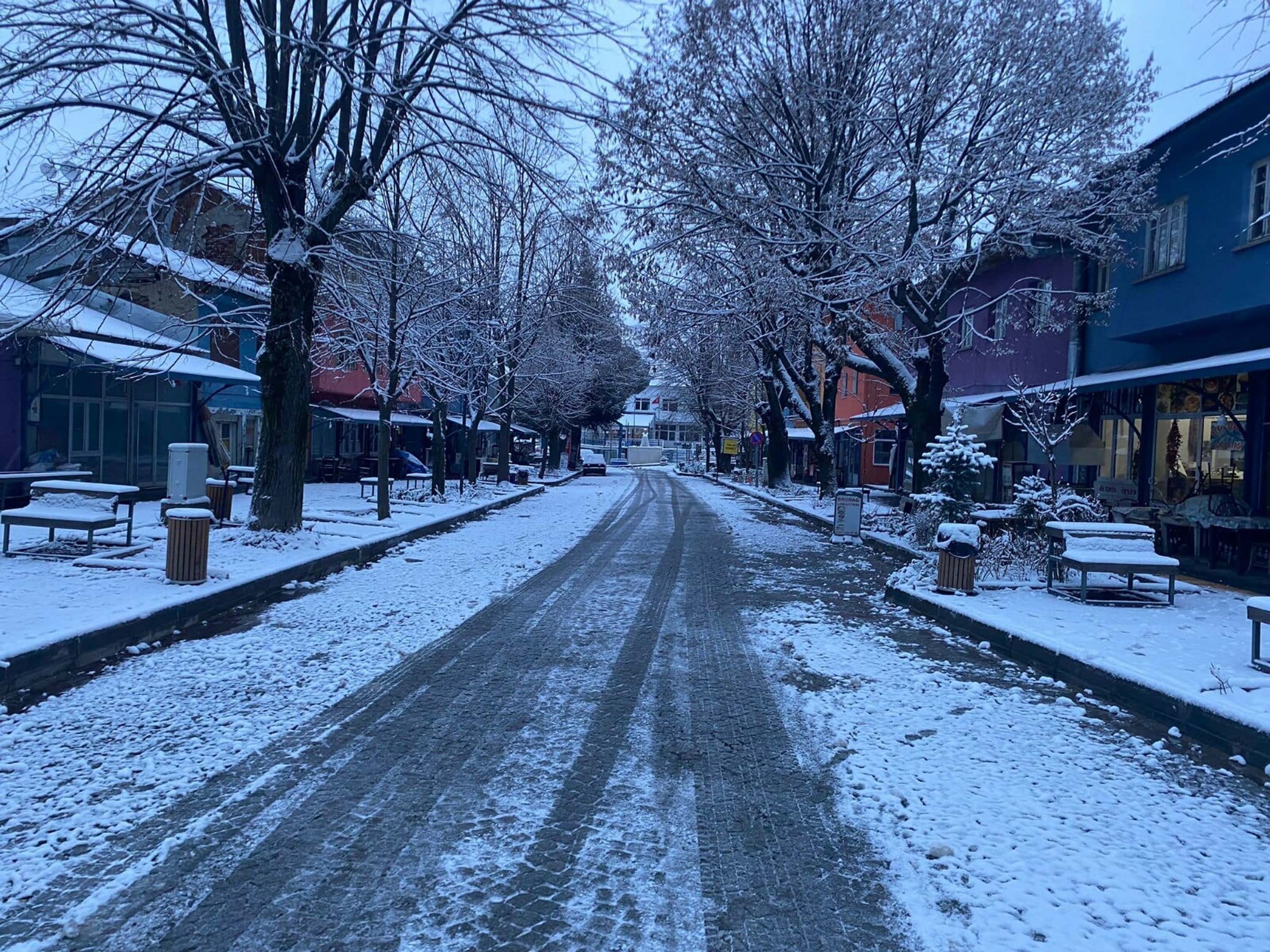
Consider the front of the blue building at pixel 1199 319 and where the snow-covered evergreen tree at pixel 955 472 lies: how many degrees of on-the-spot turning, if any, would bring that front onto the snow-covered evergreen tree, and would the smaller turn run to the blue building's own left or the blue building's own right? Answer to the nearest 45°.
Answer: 0° — it already faces it

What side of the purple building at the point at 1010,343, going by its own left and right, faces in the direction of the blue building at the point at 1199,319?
left

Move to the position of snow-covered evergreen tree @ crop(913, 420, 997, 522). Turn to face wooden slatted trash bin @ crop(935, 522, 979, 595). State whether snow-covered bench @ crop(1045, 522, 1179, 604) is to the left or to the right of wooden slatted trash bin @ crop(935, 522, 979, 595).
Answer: left

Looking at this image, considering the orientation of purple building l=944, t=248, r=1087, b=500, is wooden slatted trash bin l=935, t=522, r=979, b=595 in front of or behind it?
in front

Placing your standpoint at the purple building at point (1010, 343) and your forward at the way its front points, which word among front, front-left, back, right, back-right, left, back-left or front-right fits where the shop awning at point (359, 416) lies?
front-right

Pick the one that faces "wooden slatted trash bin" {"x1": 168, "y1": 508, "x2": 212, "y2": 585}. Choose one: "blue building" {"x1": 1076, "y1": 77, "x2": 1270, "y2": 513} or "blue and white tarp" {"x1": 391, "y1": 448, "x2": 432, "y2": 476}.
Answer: the blue building

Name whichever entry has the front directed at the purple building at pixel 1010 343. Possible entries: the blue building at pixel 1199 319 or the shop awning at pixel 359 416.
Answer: the shop awning

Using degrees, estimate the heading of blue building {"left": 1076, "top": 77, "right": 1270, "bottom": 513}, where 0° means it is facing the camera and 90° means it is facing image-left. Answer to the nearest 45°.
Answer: approximately 45°

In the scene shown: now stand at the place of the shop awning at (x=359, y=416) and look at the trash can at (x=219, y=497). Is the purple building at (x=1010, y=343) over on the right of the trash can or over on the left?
left

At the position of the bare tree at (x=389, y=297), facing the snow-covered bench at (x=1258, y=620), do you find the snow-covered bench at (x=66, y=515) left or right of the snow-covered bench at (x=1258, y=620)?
right

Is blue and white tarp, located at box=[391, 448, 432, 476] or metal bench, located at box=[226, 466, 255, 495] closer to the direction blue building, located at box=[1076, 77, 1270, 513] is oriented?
the metal bench

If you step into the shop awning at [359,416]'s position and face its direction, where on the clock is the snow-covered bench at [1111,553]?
The snow-covered bench is roughly at 1 o'clock from the shop awning.
